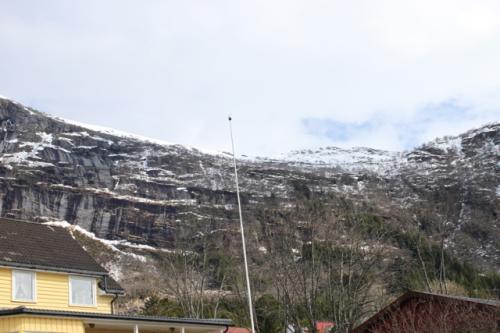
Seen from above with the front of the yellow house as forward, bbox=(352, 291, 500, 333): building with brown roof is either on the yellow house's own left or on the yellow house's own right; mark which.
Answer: on the yellow house's own left

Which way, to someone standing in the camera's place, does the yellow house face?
facing the viewer
